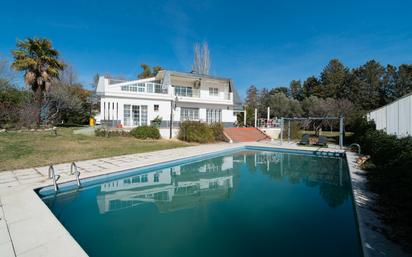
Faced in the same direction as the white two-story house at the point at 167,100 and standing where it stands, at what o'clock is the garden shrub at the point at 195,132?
The garden shrub is roughly at 11 o'clock from the white two-story house.

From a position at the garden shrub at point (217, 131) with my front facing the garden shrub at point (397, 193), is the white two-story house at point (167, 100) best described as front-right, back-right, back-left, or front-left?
back-right

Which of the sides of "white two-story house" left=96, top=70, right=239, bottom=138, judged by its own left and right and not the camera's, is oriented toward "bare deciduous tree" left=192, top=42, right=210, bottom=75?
back

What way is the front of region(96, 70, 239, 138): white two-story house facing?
toward the camera

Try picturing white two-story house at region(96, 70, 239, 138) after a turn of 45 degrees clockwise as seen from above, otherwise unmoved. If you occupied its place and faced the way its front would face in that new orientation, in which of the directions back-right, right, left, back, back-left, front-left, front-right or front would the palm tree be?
front-right

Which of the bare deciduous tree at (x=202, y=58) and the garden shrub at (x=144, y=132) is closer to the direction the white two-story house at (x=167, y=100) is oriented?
the garden shrub

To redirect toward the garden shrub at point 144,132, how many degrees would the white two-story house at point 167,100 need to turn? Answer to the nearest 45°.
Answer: approximately 45° to its right

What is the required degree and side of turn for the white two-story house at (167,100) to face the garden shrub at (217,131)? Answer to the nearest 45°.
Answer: approximately 45° to its left

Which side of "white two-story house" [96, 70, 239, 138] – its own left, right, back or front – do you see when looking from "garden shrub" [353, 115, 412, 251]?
front

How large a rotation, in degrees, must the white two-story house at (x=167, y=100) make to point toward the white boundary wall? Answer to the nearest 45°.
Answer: approximately 45° to its left
